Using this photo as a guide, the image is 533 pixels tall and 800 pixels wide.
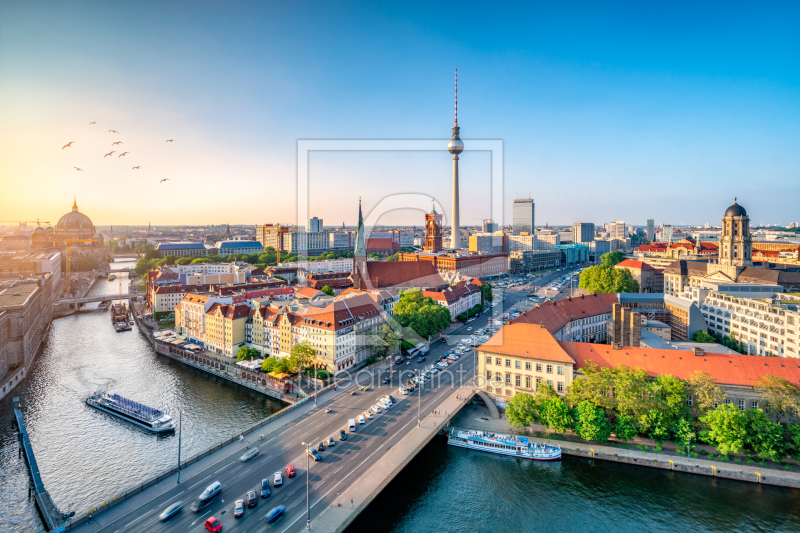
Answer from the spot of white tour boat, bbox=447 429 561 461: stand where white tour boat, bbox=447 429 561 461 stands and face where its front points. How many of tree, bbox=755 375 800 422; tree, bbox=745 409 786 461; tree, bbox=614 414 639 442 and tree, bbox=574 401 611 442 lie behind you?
0

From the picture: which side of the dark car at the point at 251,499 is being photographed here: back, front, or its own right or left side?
back

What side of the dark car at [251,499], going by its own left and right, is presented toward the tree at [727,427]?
right

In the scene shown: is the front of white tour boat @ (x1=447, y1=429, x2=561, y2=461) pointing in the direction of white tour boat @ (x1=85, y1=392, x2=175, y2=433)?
no

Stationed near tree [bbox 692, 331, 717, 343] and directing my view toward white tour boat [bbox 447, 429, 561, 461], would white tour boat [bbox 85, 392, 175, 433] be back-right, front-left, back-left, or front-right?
front-right

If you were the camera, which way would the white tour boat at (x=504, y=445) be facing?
facing the viewer and to the right of the viewer
